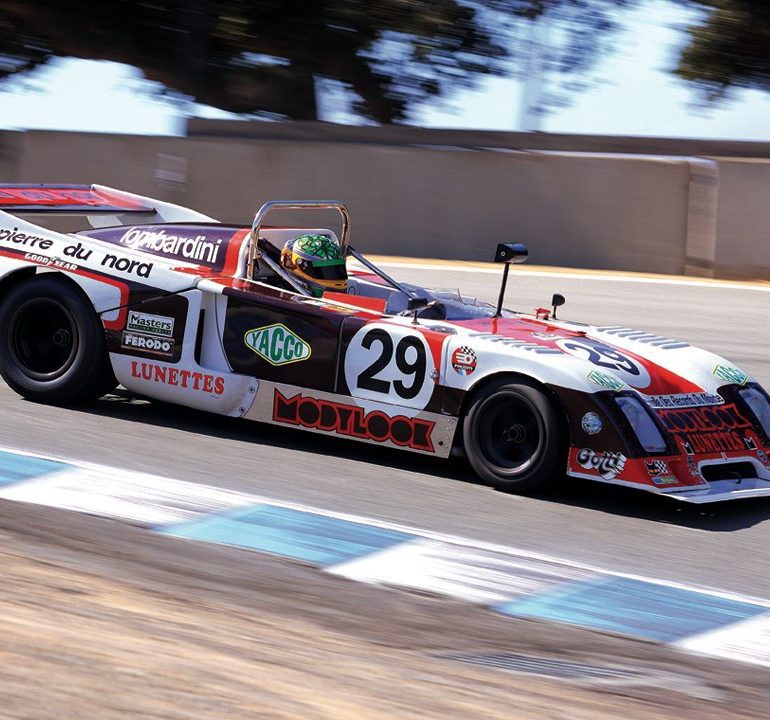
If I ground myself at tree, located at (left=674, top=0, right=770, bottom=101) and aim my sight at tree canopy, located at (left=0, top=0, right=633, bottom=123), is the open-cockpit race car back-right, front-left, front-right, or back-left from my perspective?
front-left

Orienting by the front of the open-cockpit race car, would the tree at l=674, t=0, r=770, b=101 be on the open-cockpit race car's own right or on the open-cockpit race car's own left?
on the open-cockpit race car's own left

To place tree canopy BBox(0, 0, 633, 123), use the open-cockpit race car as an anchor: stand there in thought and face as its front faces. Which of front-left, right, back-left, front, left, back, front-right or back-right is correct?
back-left

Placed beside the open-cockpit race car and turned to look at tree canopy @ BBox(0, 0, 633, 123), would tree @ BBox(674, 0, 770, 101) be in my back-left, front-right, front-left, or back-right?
front-right

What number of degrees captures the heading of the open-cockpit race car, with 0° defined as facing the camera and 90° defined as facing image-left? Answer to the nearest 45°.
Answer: approximately 315°
